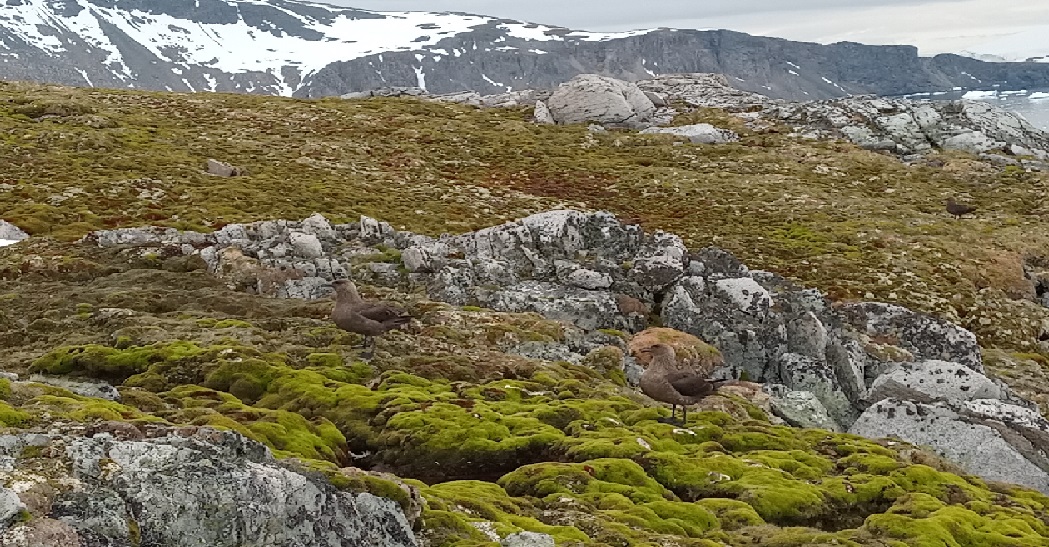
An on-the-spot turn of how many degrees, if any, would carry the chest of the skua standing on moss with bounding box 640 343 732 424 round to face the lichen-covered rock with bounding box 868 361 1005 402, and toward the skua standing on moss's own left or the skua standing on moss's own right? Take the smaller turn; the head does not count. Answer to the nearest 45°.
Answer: approximately 135° to the skua standing on moss's own right

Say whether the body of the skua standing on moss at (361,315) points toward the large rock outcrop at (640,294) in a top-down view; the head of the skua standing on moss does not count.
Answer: no

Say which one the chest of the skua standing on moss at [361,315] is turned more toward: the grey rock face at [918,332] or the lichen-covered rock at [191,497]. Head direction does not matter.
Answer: the lichen-covered rock

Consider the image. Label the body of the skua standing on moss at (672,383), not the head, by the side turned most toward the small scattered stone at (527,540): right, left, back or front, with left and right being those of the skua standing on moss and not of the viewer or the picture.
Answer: left

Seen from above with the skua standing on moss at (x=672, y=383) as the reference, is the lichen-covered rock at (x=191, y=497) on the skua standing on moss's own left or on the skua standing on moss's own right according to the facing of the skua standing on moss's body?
on the skua standing on moss's own left

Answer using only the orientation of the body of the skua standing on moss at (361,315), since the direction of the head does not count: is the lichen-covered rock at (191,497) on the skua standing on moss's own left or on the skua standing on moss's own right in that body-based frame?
on the skua standing on moss's own left

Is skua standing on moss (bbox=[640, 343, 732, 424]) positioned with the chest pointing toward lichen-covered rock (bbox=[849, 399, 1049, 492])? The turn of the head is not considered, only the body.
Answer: no

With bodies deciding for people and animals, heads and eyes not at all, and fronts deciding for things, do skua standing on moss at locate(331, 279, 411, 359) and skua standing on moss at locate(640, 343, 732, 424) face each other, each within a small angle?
no

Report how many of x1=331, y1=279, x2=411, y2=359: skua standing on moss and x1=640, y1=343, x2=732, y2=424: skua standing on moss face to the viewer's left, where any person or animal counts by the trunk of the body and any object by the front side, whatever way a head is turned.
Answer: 2

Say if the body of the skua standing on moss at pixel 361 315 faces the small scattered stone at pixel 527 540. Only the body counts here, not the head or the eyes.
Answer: no

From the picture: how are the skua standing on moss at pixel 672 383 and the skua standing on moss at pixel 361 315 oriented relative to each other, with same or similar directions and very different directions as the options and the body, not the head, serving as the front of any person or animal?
same or similar directions

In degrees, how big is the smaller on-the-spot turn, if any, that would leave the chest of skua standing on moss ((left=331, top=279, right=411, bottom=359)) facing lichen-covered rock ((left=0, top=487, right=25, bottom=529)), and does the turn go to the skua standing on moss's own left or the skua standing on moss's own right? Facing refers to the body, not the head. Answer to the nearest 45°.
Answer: approximately 90° to the skua standing on moss's own left

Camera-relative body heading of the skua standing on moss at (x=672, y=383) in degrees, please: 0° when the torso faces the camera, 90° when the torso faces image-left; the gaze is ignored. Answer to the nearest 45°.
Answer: approximately 90°

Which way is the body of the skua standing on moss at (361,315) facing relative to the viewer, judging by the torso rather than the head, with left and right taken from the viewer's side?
facing to the left of the viewer
